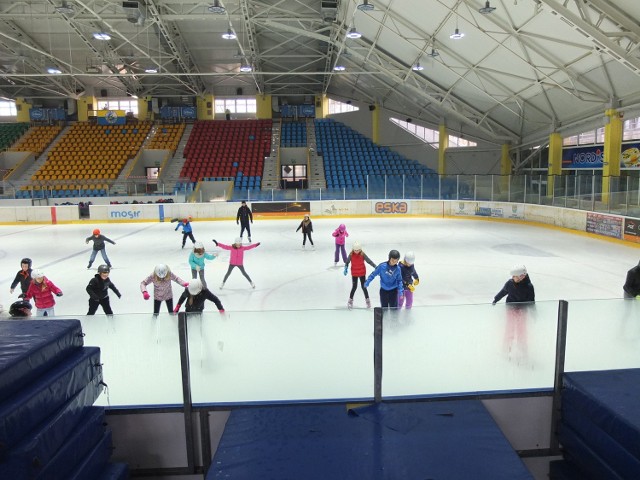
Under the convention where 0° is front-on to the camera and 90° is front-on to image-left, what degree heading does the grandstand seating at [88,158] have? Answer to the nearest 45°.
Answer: approximately 0°

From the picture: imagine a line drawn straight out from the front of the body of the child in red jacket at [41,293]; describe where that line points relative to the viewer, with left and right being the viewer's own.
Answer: facing the viewer

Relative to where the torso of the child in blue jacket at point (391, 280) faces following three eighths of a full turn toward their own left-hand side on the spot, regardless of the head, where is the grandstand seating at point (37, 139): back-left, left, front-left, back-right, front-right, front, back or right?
left

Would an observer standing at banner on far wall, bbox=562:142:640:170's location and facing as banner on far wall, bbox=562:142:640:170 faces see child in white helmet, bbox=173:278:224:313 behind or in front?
in front

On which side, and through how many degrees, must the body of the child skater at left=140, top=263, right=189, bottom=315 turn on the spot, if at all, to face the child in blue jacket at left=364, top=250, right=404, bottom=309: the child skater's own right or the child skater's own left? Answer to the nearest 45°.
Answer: approximately 90° to the child skater's own left

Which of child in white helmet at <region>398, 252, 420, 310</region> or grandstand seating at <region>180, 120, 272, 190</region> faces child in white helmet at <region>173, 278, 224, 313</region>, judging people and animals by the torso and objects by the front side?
the grandstand seating

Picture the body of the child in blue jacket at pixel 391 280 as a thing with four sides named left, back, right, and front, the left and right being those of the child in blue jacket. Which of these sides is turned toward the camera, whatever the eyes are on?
front

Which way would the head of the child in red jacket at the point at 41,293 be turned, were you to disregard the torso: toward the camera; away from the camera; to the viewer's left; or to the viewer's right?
toward the camera

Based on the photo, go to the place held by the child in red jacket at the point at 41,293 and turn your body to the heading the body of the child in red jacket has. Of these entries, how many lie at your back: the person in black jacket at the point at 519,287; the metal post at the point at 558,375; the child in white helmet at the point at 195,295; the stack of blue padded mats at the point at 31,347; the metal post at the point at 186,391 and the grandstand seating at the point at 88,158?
1

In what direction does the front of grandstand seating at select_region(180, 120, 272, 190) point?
toward the camera

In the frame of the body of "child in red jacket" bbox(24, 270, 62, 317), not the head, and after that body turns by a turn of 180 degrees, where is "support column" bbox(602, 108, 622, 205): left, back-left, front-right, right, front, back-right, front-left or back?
right

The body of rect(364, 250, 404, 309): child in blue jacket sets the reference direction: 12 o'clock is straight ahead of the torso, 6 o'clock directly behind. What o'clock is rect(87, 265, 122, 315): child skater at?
The child skater is roughly at 3 o'clock from the child in blue jacket.

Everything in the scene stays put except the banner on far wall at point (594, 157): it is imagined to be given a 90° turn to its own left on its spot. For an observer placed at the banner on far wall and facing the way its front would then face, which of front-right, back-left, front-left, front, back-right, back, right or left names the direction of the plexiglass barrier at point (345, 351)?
front-right

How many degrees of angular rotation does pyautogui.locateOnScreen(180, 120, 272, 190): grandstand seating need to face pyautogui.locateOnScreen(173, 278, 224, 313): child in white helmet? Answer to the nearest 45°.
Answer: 0° — it already faces them

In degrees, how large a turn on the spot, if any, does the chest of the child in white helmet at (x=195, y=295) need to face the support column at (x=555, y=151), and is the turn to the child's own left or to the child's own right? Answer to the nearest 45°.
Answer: approximately 135° to the child's own left

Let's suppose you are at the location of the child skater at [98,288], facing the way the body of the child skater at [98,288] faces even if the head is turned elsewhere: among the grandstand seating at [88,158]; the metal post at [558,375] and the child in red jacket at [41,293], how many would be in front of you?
1

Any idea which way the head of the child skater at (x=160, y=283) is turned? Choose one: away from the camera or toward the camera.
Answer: toward the camera
